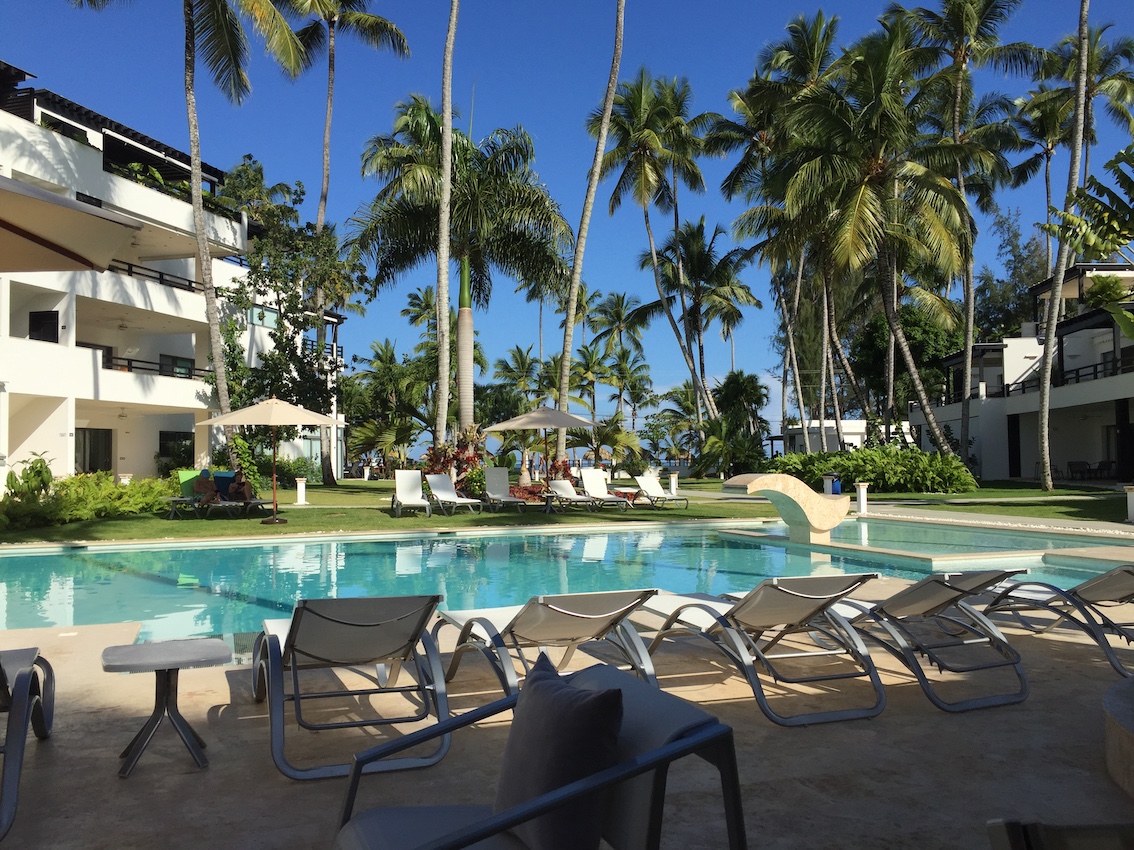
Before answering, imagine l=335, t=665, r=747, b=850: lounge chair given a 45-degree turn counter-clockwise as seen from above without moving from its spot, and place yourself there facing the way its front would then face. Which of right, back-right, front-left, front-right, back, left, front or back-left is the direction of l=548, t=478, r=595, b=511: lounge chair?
back

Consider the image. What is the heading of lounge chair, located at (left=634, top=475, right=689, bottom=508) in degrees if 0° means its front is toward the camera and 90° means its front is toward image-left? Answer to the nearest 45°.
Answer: approximately 315°

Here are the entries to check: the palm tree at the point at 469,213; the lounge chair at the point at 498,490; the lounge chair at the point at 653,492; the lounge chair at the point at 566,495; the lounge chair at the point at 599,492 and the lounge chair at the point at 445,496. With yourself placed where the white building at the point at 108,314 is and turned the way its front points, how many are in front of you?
6

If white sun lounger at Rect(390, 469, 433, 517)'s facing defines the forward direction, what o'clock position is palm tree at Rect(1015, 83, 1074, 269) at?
The palm tree is roughly at 8 o'clock from the white sun lounger.

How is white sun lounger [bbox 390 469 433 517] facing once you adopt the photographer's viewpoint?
facing the viewer
